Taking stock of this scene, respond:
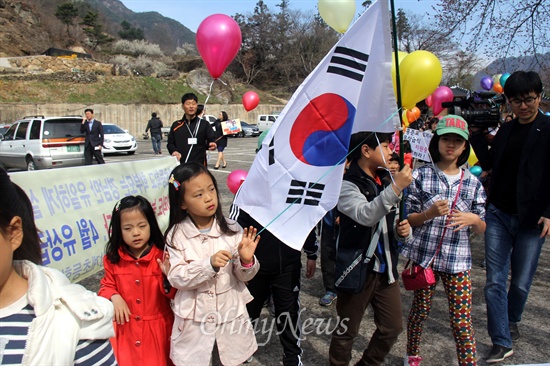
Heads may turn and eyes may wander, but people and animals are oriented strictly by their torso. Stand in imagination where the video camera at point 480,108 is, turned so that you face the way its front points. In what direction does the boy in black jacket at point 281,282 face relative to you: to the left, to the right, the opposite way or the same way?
to the left

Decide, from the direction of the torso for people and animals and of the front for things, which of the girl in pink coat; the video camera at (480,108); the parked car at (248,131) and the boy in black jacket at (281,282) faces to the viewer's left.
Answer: the video camera

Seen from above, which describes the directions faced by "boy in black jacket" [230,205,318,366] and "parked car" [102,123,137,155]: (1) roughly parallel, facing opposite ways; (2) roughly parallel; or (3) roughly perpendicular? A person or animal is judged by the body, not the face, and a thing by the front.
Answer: roughly parallel

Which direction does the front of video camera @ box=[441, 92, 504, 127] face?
to the viewer's left

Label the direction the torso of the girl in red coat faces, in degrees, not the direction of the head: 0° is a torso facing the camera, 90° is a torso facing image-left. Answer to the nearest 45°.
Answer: approximately 0°
